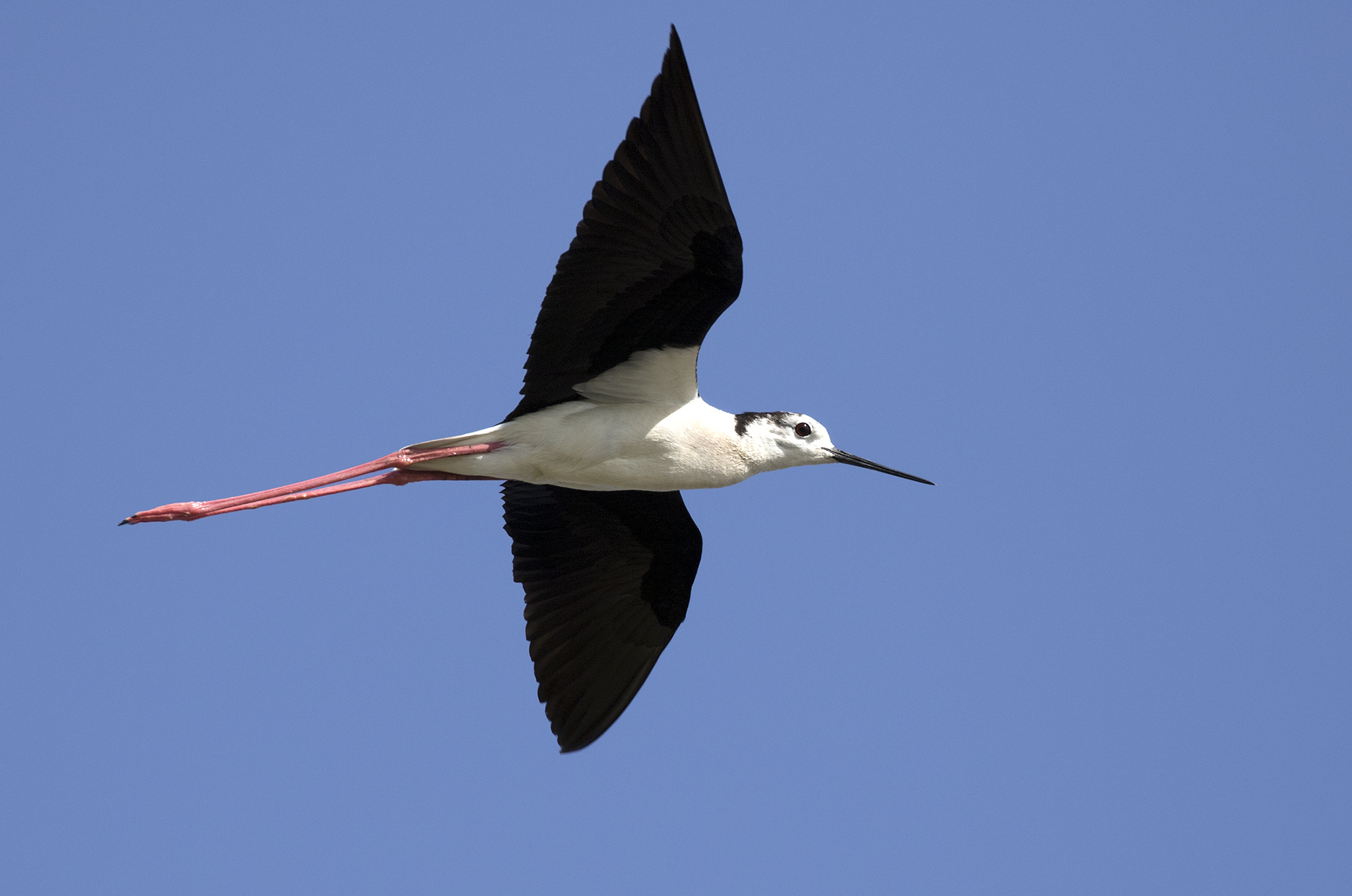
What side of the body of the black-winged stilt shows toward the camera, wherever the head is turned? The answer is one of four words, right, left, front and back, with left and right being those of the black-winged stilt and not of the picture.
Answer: right
